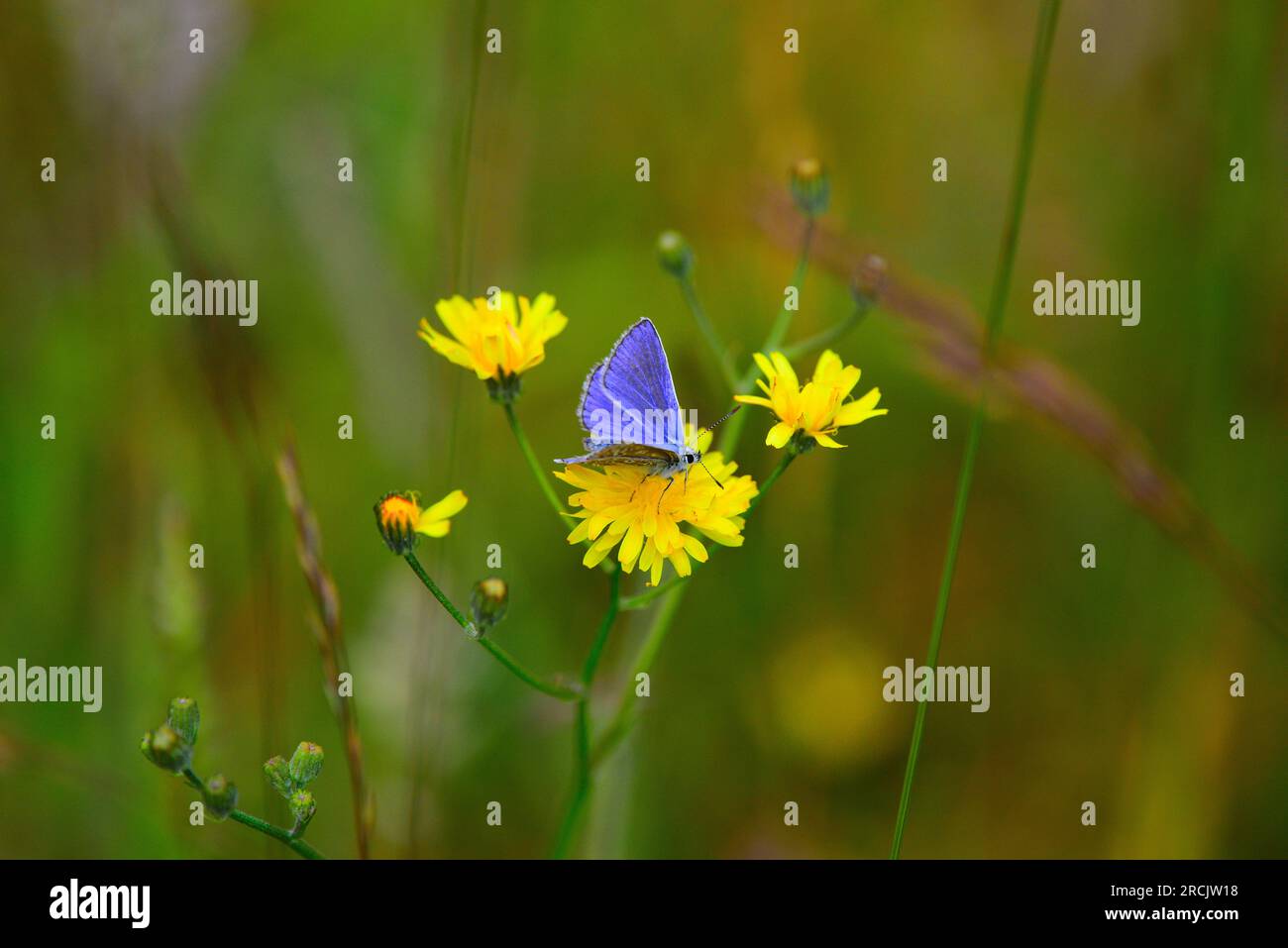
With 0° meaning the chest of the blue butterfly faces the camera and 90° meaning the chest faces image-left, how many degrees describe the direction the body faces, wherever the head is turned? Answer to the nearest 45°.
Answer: approximately 270°

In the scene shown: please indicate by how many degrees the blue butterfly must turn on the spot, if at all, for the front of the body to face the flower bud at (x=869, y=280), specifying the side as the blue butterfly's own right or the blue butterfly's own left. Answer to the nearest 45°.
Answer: approximately 45° to the blue butterfly's own left
